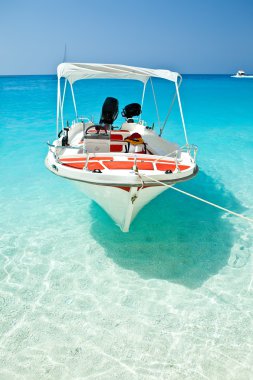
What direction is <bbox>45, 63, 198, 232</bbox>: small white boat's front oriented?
toward the camera
